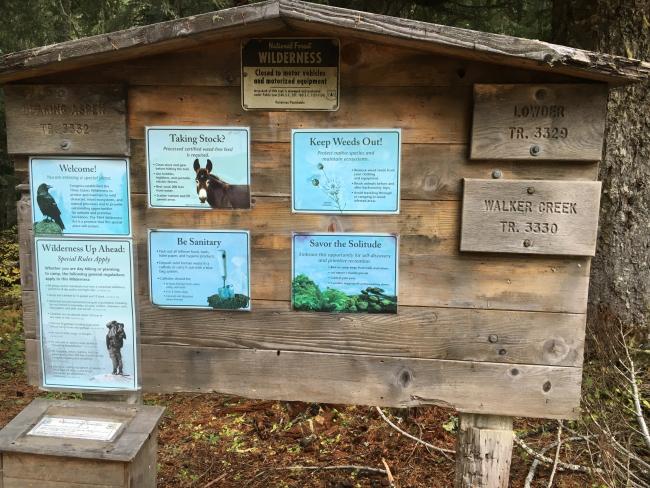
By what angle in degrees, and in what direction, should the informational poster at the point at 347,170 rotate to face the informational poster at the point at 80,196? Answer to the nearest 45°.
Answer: approximately 90° to its right

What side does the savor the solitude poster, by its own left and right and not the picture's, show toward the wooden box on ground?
right

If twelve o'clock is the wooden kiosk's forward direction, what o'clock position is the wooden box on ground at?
The wooden box on ground is roughly at 3 o'clock from the wooden kiosk.

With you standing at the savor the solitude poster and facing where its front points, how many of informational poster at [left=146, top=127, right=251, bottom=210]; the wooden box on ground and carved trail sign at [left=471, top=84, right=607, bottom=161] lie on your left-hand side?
1

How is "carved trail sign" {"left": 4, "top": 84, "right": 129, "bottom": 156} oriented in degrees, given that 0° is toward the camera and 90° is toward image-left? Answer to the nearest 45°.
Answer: approximately 0°

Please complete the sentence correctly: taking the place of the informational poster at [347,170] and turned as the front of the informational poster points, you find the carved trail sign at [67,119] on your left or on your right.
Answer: on your right

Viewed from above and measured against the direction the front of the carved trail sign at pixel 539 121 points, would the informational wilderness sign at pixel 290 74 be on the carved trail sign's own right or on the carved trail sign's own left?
on the carved trail sign's own right

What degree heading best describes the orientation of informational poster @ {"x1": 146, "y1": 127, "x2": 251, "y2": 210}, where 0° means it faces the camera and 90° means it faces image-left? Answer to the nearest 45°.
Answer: approximately 0°
